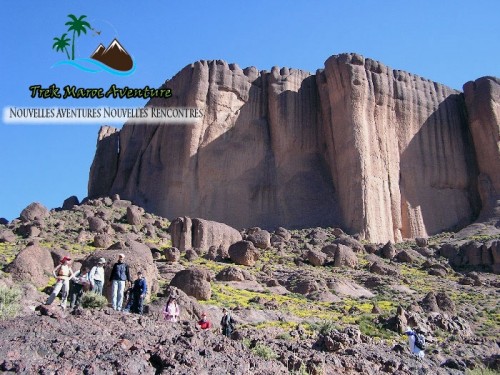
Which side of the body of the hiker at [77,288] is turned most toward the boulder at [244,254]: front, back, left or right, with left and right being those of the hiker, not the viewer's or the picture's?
left

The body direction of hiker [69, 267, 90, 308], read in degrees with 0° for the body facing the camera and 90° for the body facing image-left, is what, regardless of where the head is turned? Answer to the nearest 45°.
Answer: approximately 315°

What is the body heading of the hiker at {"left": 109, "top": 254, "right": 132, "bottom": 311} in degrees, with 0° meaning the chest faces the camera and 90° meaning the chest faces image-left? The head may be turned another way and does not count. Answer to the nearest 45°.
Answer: approximately 0°

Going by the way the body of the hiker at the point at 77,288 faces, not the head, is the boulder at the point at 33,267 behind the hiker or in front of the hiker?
behind

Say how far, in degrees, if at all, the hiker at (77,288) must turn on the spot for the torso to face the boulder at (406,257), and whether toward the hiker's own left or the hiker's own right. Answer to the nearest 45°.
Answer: approximately 90° to the hiker's own left

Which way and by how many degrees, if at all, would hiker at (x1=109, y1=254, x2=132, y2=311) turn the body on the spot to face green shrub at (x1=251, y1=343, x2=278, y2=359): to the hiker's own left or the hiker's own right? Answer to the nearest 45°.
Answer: approximately 45° to the hiker's own left

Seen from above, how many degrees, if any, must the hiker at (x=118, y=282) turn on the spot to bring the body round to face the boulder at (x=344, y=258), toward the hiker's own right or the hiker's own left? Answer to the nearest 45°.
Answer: approximately 135° to the hiker's own left
